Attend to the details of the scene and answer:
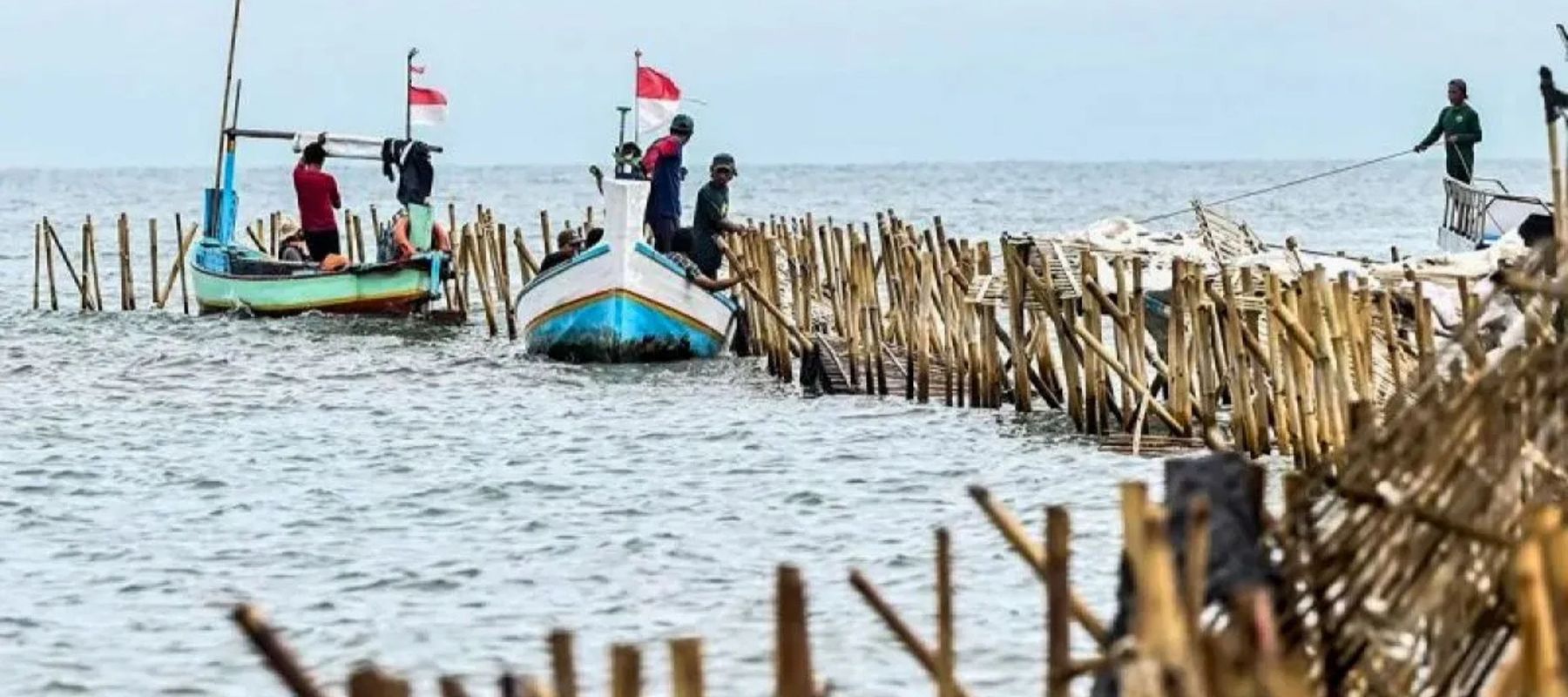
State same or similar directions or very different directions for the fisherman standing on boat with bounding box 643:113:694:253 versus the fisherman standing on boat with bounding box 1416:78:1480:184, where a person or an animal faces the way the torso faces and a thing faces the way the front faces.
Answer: very different directions

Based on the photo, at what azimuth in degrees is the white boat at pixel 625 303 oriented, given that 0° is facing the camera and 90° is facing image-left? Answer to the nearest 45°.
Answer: approximately 0°

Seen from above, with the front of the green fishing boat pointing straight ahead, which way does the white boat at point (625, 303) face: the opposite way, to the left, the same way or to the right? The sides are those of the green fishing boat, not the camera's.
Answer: to the left

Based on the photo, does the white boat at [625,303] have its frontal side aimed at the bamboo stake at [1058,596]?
yes

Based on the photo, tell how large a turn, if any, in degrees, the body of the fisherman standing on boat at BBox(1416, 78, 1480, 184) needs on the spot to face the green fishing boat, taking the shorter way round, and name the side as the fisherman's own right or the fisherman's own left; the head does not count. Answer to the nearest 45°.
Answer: approximately 45° to the fisherman's own right

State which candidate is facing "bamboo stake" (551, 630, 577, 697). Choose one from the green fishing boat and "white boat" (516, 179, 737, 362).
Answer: the white boat

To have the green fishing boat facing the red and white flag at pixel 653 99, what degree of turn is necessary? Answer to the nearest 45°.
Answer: approximately 135° to its left

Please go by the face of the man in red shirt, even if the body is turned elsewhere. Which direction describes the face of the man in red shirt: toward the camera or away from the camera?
away from the camera

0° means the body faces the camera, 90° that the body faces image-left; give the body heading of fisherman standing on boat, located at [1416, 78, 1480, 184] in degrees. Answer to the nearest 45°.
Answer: approximately 45°

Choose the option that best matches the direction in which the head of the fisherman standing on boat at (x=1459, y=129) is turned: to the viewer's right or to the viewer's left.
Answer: to the viewer's left

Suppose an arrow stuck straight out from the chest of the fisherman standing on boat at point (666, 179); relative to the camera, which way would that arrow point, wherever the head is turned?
to the viewer's right

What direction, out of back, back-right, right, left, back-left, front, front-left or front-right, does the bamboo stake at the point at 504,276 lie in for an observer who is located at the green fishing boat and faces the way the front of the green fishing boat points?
back-left

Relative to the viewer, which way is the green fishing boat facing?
to the viewer's left
